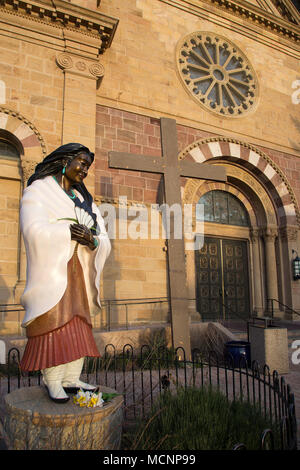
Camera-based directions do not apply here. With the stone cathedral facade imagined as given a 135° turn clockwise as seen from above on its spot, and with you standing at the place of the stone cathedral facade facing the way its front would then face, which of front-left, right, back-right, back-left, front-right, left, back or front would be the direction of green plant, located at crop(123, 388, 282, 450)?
left

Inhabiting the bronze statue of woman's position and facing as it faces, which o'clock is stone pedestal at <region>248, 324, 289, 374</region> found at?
The stone pedestal is roughly at 9 o'clock from the bronze statue of woman.

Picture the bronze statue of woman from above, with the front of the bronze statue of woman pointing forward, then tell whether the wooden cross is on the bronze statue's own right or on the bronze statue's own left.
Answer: on the bronze statue's own left

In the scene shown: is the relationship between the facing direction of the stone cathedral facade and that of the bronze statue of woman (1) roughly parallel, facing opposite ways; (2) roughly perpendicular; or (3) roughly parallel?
roughly parallel

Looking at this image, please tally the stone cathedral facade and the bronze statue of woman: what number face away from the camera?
0

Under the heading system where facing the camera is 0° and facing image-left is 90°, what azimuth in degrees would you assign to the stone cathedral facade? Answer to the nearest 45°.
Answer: approximately 315°

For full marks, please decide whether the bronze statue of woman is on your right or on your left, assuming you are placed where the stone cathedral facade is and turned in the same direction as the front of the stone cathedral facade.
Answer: on your right

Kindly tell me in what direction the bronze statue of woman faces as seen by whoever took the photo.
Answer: facing the viewer and to the right of the viewer
